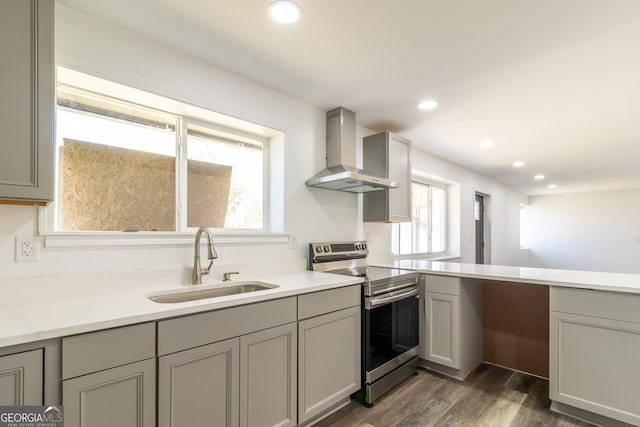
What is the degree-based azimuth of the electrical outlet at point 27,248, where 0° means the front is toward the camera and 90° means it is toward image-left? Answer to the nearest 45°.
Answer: approximately 0°

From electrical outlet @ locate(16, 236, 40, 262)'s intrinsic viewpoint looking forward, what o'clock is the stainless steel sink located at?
The stainless steel sink is roughly at 9 o'clock from the electrical outlet.

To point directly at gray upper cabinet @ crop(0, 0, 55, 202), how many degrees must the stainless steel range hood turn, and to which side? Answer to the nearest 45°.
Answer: approximately 90° to its right

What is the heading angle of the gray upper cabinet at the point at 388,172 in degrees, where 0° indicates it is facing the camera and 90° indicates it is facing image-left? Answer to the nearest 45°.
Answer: approximately 315°

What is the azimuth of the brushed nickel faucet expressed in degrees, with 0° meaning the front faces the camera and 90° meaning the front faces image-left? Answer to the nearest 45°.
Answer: approximately 315°

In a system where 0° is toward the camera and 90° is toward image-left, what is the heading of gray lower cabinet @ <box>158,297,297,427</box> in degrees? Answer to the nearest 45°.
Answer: approximately 315°

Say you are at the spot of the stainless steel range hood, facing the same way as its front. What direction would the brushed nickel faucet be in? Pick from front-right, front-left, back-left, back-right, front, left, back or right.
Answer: right

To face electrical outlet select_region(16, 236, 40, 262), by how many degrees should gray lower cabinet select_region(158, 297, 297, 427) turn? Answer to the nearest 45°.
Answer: approximately 135° to its right

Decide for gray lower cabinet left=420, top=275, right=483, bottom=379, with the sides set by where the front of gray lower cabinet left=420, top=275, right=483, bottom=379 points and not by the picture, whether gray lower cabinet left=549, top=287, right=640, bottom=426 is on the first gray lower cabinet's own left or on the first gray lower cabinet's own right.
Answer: on the first gray lower cabinet's own left

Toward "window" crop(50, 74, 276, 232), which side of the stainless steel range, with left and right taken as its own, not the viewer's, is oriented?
right

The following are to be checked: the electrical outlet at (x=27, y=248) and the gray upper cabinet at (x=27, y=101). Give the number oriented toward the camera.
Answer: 2

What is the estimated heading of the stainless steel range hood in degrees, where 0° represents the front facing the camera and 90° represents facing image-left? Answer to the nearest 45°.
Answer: approximately 315°

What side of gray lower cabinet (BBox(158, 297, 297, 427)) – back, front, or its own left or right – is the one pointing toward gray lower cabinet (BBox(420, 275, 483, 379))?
left

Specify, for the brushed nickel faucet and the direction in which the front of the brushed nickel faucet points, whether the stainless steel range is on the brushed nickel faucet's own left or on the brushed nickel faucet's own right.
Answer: on the brushed nickel faucet's own left

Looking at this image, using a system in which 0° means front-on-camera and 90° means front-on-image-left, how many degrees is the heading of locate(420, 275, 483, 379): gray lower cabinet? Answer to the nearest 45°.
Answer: approximately 45°

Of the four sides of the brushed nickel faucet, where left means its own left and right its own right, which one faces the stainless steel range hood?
left
